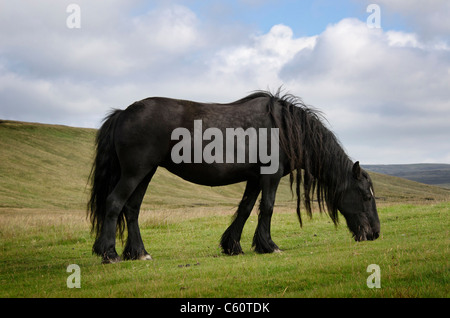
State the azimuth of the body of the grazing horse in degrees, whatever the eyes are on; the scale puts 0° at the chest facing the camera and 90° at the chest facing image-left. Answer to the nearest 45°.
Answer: approximately 270°
